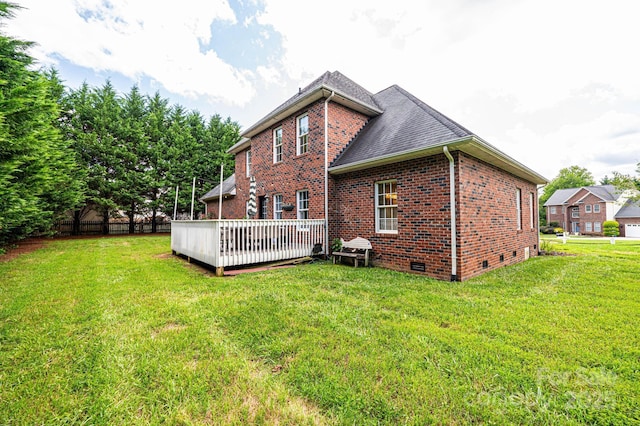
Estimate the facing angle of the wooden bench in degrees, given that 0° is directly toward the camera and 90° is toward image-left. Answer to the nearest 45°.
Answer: approximately 45°

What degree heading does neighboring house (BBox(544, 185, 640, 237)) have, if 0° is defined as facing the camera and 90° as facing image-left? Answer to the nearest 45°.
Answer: approximately 45°

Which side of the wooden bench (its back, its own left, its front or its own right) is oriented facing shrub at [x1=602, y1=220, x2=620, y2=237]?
back

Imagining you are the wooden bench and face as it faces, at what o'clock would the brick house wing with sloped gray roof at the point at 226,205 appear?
The brick house wing with sloped gray roof is roughly at 3 o'clock from the wooden bench.

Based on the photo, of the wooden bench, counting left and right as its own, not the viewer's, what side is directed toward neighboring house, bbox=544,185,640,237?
back

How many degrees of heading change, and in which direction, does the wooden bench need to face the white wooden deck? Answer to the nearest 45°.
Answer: approximately 45° to its right

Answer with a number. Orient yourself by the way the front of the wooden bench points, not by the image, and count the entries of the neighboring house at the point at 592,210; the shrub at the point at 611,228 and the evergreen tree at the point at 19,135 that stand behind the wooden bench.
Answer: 2

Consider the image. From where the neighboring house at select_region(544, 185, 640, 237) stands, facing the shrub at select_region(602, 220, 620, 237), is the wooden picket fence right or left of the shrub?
right

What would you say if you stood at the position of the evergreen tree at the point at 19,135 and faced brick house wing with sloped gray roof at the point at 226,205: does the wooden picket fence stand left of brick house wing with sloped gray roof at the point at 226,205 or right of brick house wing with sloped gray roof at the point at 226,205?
left

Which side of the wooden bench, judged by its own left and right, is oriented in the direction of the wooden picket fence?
right
